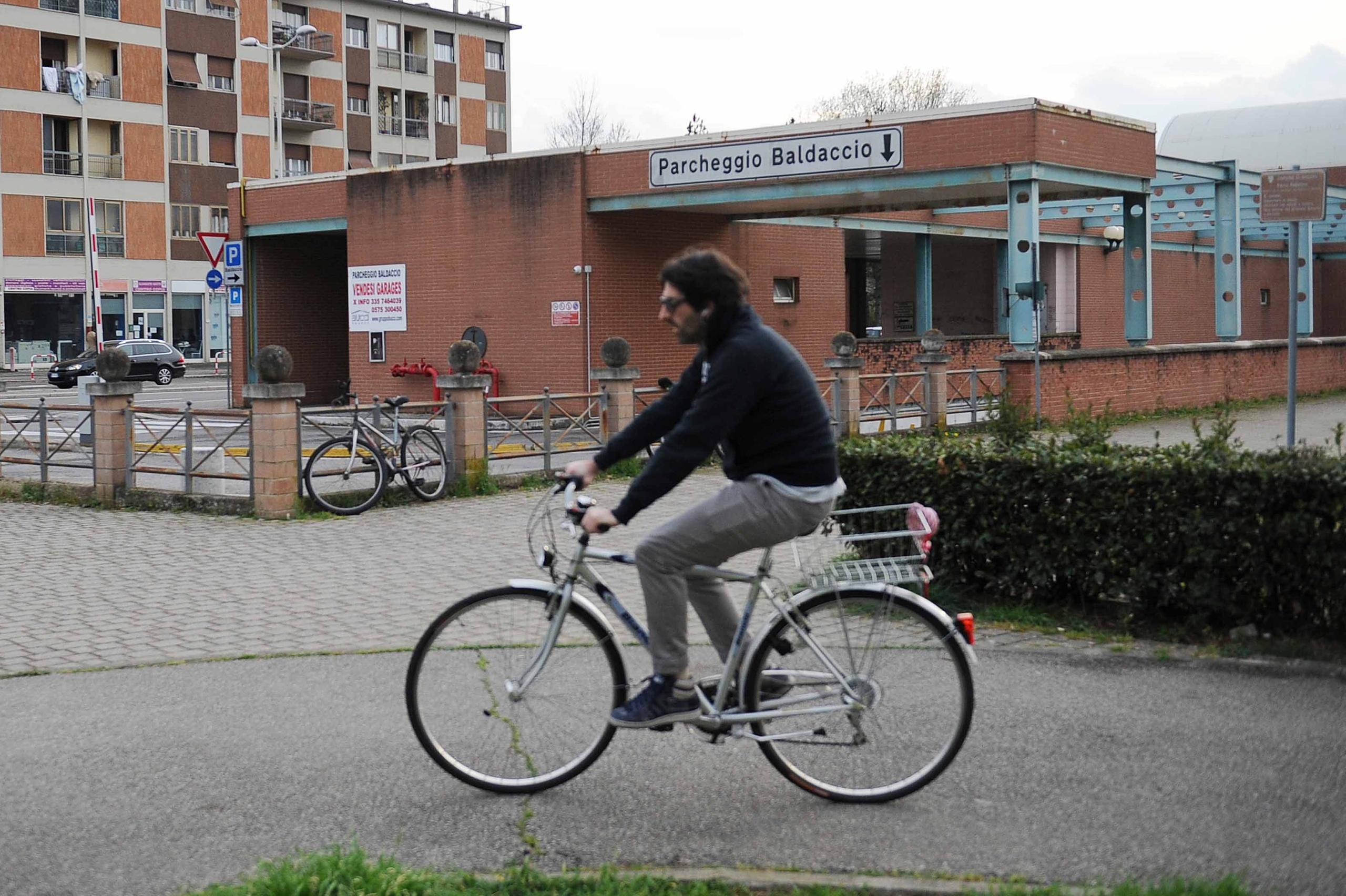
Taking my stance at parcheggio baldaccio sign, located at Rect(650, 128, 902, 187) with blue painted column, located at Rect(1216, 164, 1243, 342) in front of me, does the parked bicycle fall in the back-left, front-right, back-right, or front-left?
back-right

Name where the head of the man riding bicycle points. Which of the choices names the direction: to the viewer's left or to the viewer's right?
to the viewer's left

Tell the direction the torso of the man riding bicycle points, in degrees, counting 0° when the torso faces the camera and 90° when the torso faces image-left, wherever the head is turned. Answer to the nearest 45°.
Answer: approximately 90°

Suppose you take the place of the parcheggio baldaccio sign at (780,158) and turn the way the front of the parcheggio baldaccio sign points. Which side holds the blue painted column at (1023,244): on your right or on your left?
on your left

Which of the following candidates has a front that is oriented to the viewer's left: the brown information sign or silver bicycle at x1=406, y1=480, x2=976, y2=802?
the silver bicycle

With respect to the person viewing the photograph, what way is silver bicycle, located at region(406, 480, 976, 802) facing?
facing to the left of the viewer

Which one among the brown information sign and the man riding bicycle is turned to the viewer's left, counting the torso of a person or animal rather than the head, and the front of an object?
the man riding bicycle

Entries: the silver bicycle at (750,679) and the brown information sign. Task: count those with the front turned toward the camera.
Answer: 1

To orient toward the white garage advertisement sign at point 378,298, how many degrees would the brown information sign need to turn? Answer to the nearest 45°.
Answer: approximately 135° to its right

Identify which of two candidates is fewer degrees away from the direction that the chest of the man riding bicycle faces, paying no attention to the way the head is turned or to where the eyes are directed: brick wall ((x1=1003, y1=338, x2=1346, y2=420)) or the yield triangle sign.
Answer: the yield triangle sign
